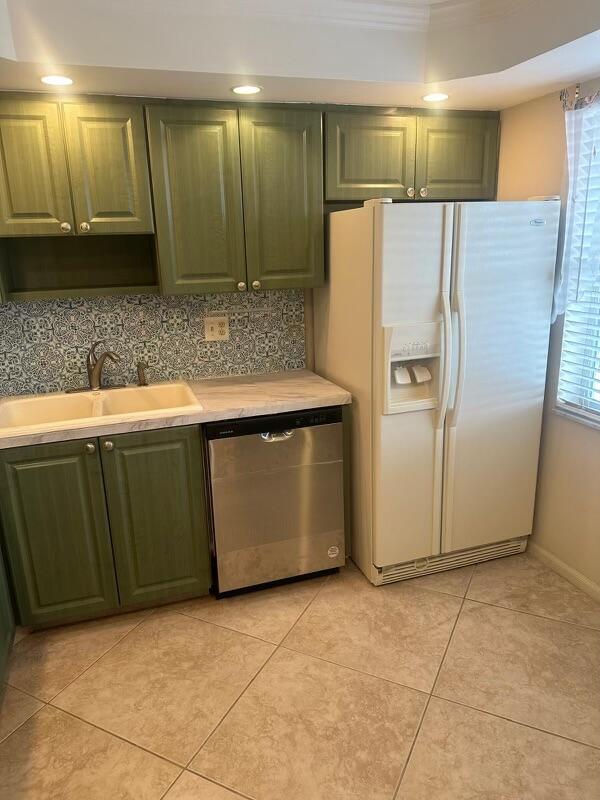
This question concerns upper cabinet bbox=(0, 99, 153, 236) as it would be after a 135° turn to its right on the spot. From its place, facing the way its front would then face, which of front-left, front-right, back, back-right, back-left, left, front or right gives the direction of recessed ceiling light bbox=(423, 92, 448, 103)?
back-right

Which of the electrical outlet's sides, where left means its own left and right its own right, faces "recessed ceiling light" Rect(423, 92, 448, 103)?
left

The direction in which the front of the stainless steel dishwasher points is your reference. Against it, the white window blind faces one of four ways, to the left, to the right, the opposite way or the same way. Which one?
to the right

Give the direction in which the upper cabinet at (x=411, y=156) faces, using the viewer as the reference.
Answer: facing the viewer

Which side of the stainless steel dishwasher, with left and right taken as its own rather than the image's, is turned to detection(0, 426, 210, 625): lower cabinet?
right

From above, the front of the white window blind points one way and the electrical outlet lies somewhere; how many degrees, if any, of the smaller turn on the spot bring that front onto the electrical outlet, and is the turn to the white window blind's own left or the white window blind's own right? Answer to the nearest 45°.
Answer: approximately 45° to the white window blind's own right

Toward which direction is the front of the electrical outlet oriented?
toward the camera

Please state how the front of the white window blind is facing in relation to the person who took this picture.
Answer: facing the viewer and to the left of the viewer

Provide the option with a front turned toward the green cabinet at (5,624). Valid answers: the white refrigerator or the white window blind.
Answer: the white window blind

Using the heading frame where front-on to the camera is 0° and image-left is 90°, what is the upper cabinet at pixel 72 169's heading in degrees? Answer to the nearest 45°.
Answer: approximately 0°

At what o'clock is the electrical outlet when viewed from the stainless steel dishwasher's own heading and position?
The electrical outlet is roughly at 5 o'clock from the stainless steel dishwasher.

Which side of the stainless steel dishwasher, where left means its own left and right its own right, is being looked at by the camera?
front

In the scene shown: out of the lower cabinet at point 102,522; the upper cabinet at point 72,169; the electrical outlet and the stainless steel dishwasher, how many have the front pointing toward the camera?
4
